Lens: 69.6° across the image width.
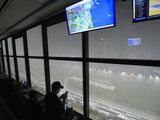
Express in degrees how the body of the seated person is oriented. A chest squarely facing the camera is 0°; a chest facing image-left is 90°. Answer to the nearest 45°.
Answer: approximately 270°
